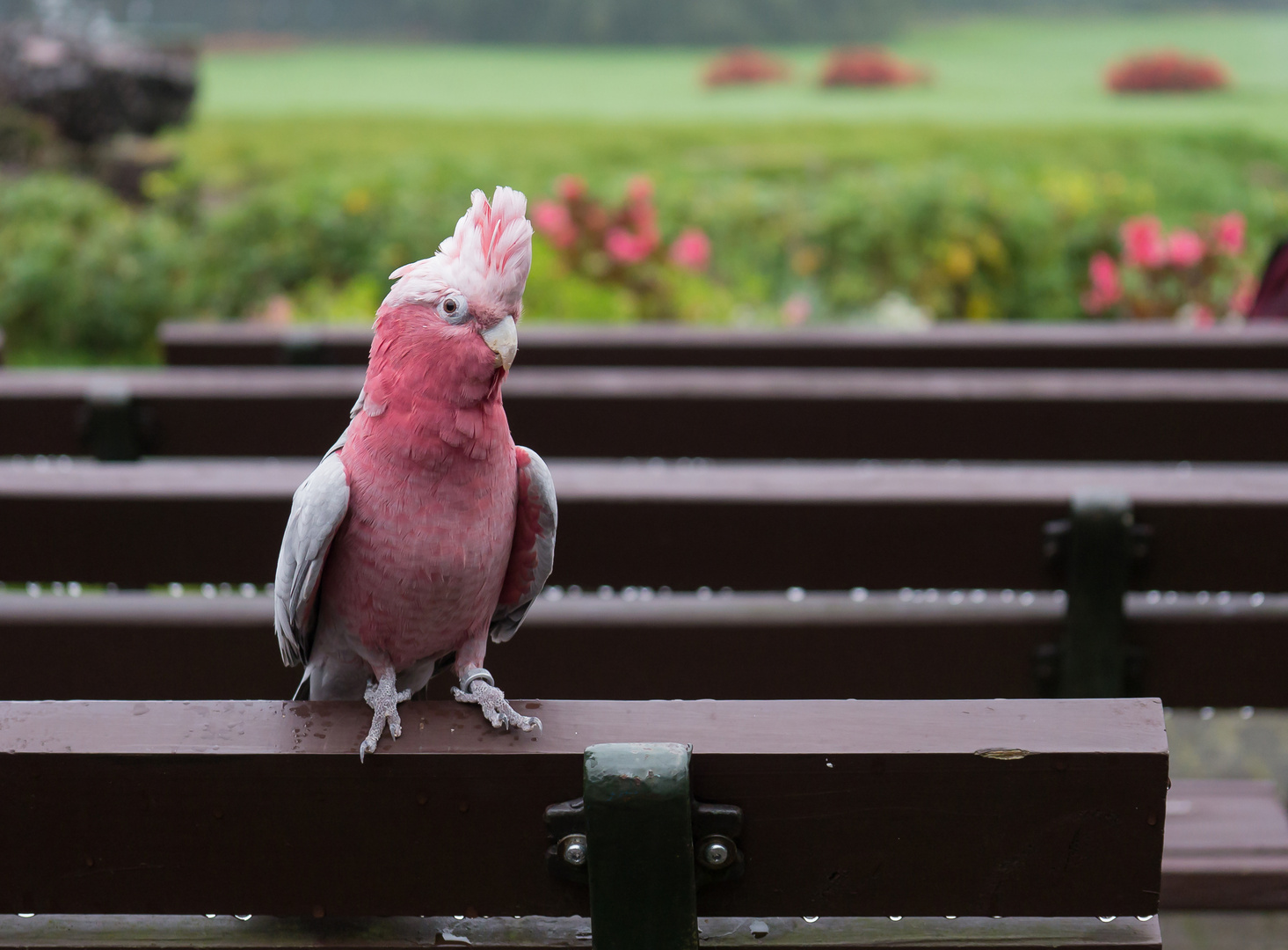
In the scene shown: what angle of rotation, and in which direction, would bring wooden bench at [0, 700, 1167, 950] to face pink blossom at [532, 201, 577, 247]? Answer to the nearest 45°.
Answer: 0° — it already faces it

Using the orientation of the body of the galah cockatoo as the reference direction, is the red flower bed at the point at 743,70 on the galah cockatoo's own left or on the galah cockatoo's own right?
on the galah cockatoo's own left

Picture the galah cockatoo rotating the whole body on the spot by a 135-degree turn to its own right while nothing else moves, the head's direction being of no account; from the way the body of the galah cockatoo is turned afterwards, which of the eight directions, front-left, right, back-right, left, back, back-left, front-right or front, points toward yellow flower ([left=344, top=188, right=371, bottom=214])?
right

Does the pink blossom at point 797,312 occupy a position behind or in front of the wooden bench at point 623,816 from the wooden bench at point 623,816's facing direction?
in front

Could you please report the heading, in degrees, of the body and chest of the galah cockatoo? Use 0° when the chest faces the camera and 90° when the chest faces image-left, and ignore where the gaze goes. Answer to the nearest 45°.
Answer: approximately 315°

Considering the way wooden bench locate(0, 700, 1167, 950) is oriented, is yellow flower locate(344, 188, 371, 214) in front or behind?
in front

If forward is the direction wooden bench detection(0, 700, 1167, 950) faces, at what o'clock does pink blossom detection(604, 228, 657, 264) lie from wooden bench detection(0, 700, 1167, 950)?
The pink blossom is roughly at 12 o'clock from the wooden bench.

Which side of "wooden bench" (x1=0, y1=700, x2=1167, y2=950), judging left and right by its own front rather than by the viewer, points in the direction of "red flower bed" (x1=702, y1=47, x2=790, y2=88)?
front

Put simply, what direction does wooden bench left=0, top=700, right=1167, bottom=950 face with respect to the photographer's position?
facing away from the viewer
